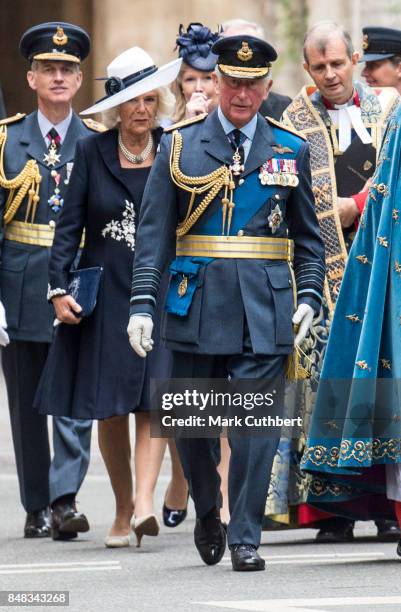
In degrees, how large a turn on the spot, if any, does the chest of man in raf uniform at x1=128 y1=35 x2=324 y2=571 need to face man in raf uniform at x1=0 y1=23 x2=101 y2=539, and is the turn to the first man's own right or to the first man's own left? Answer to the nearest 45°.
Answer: approximately 135° to the first man's own right

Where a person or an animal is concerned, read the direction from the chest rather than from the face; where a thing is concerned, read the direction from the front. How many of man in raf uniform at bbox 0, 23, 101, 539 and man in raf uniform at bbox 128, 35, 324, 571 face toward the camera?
2

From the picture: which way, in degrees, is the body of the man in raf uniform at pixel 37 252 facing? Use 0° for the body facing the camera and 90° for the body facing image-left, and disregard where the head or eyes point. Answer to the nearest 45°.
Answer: approximately 0°

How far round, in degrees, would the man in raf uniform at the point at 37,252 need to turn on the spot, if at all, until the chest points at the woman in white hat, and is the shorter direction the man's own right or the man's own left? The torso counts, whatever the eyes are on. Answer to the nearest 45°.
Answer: approximately 45° to the man's own left

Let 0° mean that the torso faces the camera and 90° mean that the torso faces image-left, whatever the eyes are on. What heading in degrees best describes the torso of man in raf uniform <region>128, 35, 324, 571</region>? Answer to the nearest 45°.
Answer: approximately 0°

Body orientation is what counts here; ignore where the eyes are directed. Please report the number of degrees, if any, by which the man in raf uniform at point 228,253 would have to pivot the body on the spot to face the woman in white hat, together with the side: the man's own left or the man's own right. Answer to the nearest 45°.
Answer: approximately 135° to the man's own right
